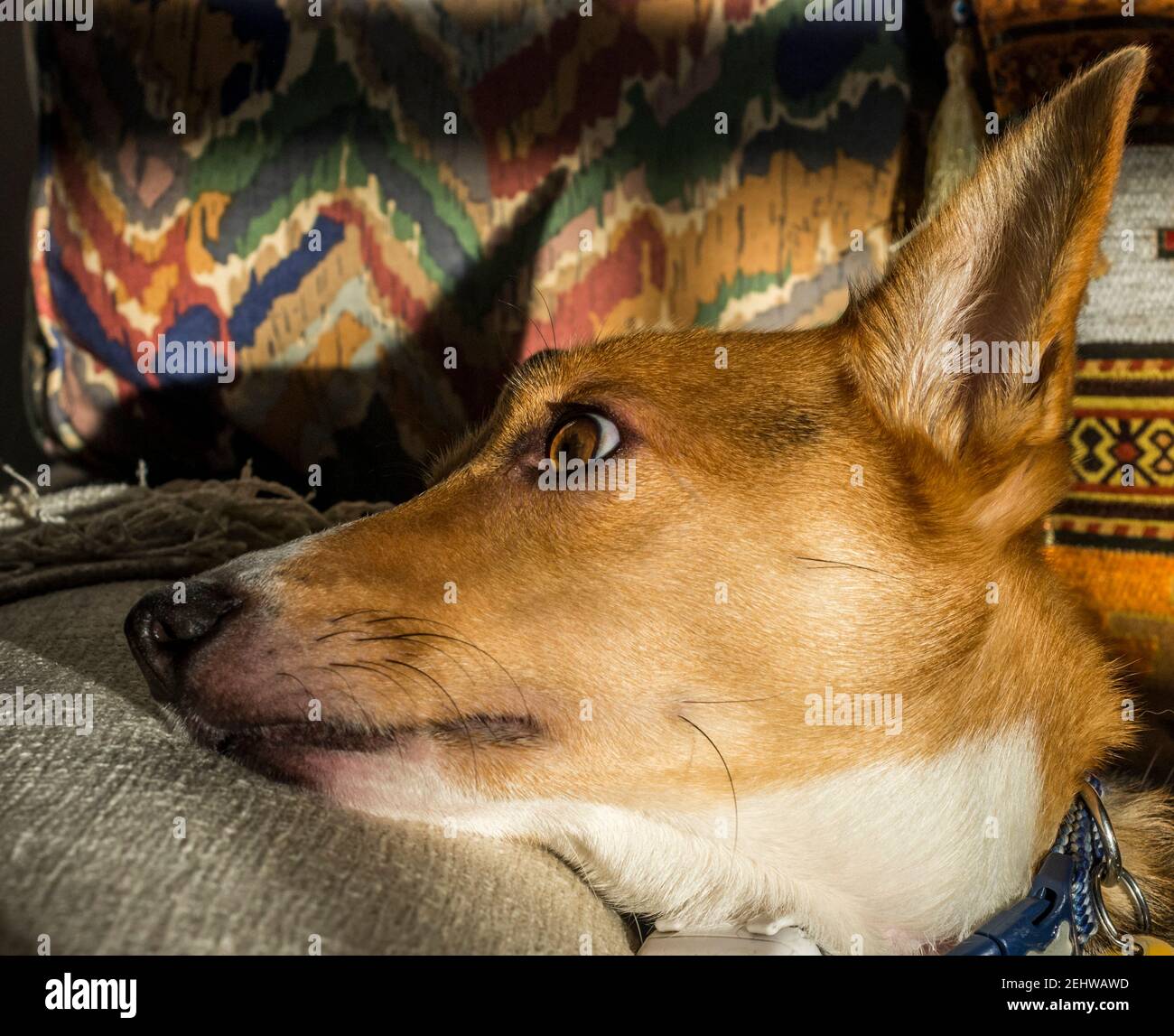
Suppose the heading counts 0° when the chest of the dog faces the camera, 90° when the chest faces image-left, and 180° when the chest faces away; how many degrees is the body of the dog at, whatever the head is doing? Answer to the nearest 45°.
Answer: approximately 90°

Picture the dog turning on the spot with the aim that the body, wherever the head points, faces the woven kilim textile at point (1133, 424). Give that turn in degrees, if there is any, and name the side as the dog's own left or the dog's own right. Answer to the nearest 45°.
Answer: approximately 135° to the dog's own right

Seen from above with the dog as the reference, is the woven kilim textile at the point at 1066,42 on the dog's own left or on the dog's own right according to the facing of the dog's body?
on the dog's own right

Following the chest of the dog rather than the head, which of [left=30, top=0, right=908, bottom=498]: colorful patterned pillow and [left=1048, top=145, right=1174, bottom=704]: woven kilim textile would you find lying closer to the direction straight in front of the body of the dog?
the colorful patterned pillow

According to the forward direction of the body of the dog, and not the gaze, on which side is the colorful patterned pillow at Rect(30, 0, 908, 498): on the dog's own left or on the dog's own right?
on the dog's own right

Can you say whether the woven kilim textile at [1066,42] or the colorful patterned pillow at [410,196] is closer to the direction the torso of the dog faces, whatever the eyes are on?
the colorful patterned pillow
